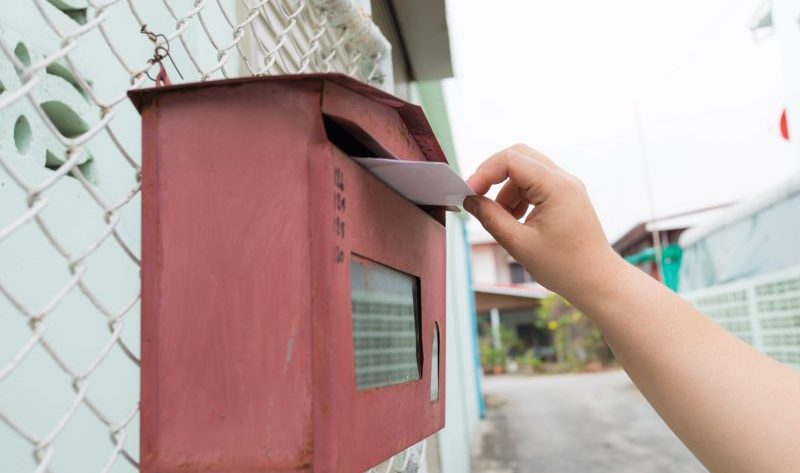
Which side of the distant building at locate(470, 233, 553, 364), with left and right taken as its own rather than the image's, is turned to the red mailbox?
front

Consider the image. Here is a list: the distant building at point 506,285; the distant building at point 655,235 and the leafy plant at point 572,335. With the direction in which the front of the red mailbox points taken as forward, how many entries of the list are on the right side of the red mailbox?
0

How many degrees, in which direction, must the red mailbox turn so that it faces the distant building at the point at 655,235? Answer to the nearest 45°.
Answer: approximately 90° to its left

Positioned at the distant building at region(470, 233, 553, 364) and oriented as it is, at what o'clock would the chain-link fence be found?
The chain-link fence is roughly at 12 o'clock from the distant building.

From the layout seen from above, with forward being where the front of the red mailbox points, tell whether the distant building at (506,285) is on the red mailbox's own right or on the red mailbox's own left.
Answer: on the red mailbox's own left

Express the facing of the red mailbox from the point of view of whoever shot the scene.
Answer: facing the viewer and to the right of the viewer

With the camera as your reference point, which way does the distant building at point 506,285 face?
facing the viewer

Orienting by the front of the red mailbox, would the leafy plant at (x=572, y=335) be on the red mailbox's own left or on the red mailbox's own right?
on the red mailbox's own left

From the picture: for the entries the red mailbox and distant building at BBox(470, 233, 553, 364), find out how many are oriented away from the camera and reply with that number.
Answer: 0

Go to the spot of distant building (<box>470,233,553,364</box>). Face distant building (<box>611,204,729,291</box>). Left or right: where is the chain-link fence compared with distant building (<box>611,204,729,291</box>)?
right
